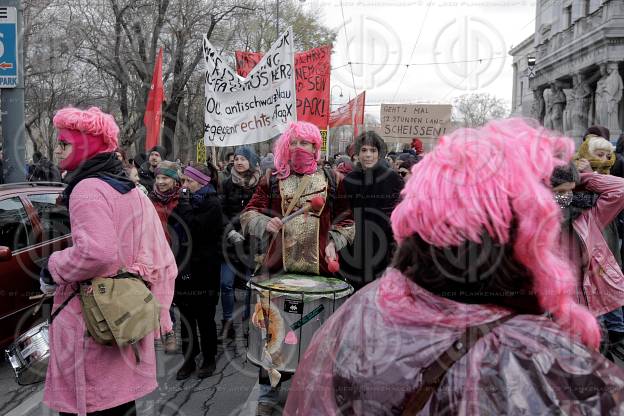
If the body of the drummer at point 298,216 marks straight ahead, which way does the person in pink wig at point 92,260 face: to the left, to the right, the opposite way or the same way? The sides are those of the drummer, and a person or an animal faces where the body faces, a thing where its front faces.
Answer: to the right

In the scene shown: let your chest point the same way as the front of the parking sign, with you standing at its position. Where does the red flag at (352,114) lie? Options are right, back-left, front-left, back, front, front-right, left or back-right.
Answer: back-left

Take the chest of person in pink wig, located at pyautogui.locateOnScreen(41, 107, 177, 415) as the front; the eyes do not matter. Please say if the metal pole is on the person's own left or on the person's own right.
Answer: on the person's own right

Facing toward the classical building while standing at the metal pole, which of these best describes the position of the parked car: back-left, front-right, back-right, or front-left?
back-right

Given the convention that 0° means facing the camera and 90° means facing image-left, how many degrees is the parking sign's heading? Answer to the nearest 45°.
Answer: approximately 0°

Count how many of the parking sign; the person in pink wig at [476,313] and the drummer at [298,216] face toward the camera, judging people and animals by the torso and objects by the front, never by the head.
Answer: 2

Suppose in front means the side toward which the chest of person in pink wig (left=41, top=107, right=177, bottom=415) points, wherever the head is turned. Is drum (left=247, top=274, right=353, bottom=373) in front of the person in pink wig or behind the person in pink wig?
behind

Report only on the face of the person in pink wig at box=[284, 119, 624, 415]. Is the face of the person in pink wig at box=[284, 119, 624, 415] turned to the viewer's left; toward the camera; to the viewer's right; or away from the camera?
away from the camera

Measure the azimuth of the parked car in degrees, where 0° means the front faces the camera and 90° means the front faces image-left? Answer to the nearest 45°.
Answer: approximately 45°

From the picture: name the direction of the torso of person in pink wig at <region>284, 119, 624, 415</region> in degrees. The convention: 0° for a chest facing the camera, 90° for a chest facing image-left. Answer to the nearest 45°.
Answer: approximately 180°

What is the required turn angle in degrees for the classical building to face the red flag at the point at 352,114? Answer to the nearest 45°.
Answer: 0° — it already faces it

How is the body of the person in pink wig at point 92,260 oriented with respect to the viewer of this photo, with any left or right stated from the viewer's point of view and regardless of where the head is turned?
facing to the left of the viewer
